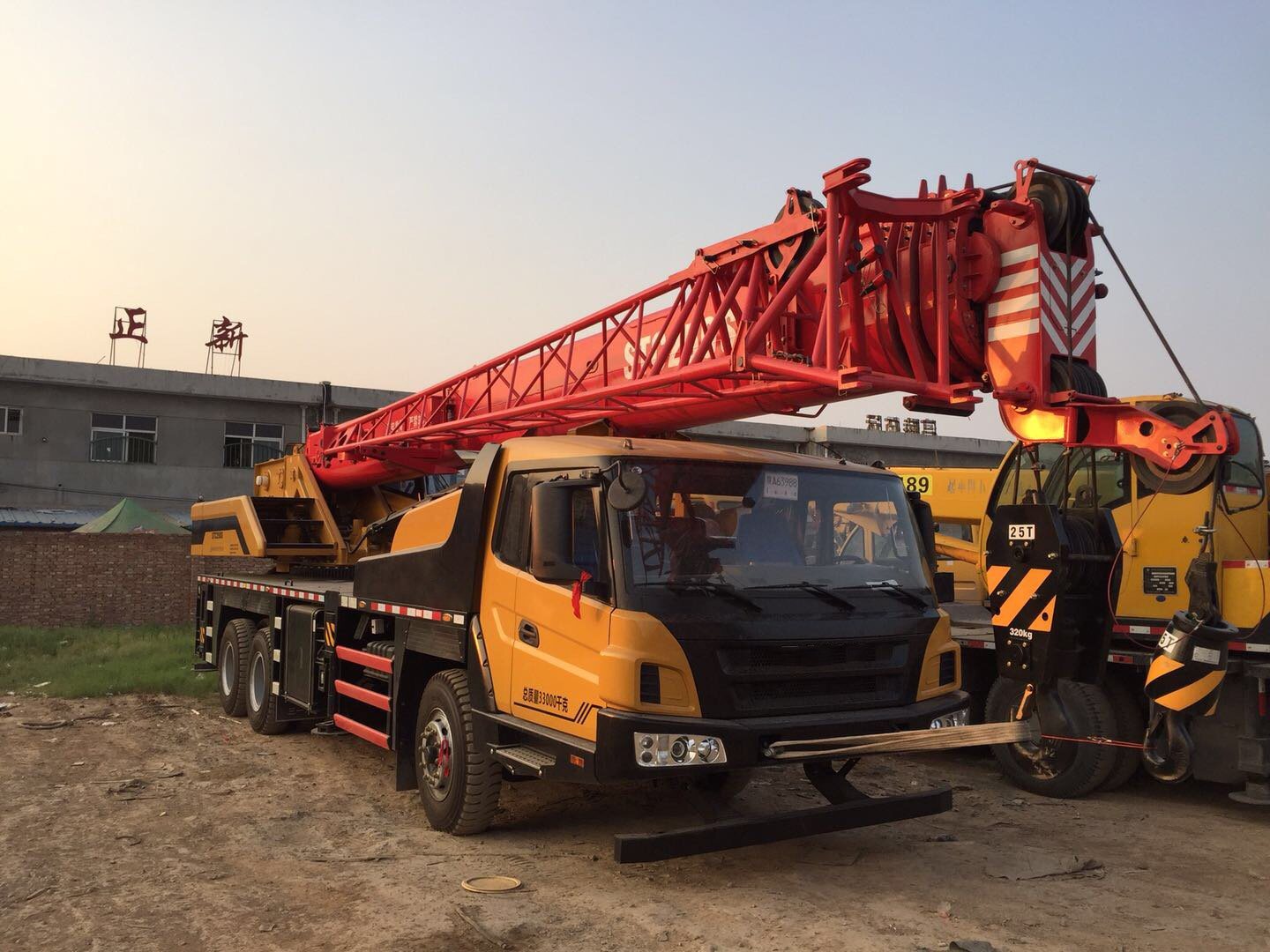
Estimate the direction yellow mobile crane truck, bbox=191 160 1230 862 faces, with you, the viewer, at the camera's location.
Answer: facing the viewer and to the right of the viewer

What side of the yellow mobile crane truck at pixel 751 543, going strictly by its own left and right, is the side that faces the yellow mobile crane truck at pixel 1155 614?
left

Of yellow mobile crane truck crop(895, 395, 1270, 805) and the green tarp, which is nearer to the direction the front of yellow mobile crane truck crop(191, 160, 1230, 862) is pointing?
the yellow mobile crane truck

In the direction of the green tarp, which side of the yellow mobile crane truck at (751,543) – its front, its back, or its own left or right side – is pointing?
back
